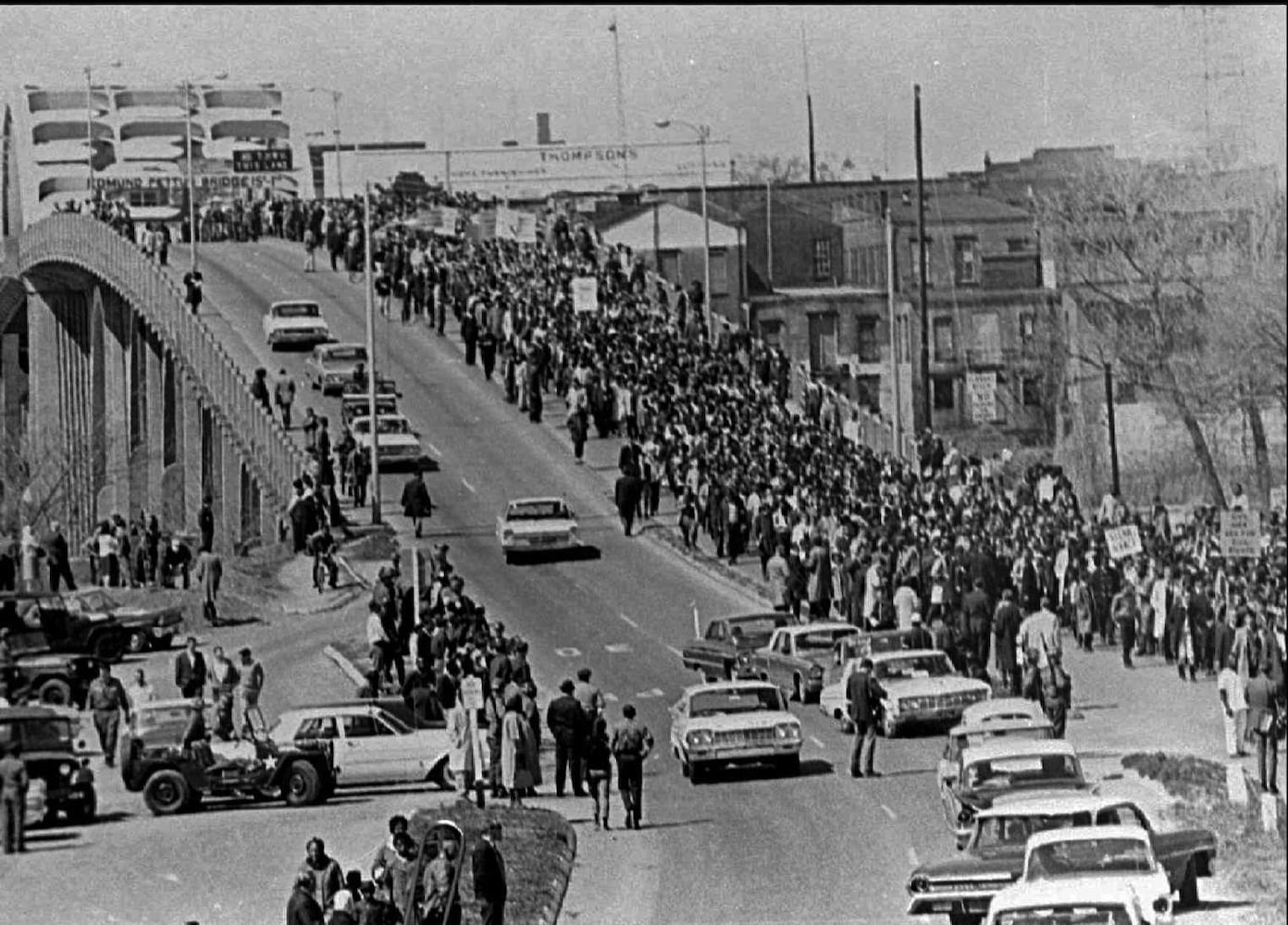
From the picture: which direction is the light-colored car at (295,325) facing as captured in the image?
toward the camera

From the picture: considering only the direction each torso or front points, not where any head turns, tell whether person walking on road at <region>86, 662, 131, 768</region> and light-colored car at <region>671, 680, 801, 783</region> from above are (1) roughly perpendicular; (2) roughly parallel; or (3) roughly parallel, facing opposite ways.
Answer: roughly parallel

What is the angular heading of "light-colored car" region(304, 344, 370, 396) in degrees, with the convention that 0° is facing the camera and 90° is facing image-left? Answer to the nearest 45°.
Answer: approximately 315°

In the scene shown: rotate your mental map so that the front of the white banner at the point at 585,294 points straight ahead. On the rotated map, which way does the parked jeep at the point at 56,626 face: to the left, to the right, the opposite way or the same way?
to the left

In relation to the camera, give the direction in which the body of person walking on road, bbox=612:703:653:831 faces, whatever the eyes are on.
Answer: away from the camera

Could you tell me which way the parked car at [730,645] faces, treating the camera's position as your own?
facing the viewer and to the left of the viewer

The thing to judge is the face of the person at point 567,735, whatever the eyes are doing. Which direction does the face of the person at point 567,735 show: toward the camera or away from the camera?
away from the camera

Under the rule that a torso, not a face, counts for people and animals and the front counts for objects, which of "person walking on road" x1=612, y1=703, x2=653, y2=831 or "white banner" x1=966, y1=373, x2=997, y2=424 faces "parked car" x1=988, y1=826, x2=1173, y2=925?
the white banner

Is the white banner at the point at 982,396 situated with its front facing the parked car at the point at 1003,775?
yes

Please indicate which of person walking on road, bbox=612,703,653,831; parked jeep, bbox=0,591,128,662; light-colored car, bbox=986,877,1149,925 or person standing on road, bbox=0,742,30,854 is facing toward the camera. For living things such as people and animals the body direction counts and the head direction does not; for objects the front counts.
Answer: the light-colored car
